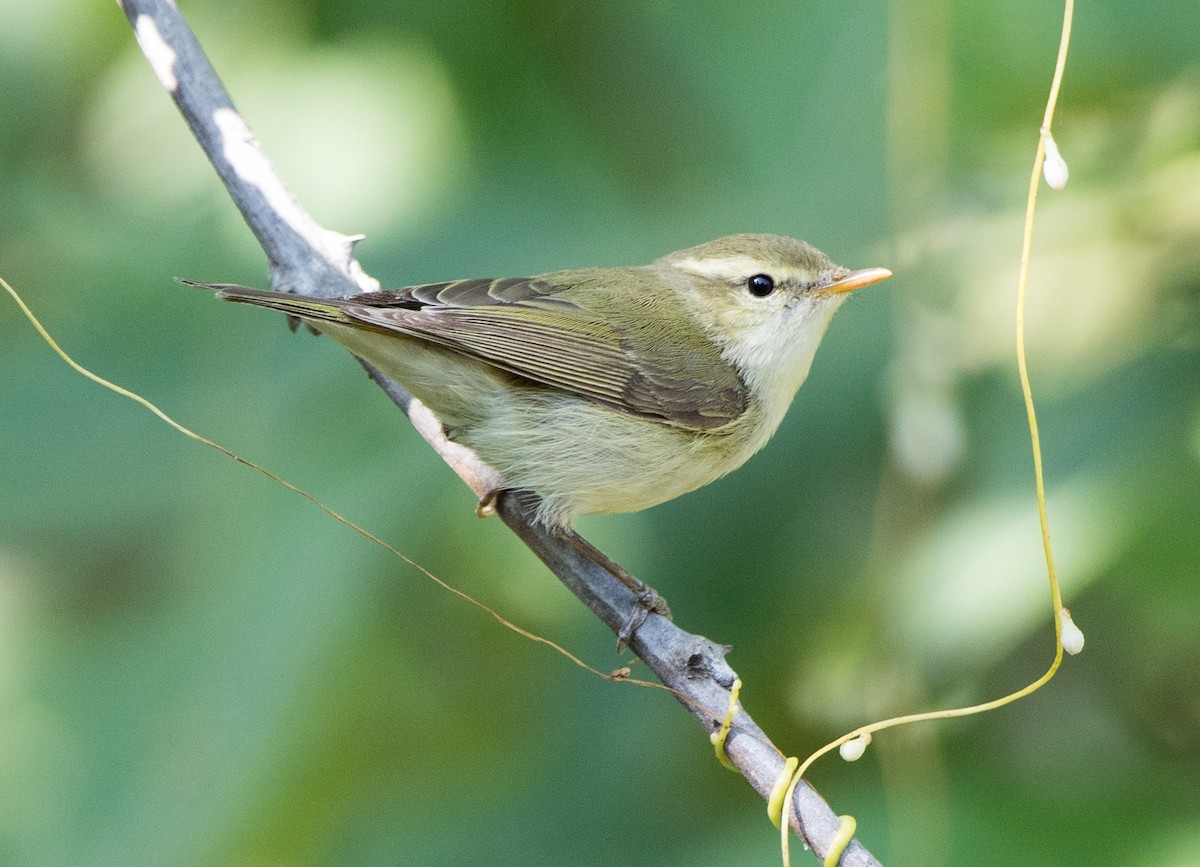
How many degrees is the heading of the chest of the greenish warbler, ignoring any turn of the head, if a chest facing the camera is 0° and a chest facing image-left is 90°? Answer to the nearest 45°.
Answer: approximately 270°
